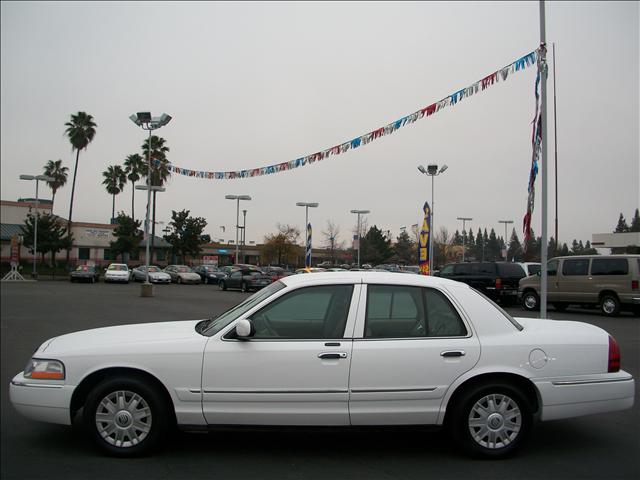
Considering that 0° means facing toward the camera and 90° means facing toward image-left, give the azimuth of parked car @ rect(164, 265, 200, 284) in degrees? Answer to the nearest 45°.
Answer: approximately 315°

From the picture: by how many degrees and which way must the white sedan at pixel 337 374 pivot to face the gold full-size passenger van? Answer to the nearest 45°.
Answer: approximately 135° to its right

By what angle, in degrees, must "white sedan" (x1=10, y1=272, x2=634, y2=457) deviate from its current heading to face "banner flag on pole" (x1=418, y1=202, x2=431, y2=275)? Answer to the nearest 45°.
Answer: approximately 90° to its right

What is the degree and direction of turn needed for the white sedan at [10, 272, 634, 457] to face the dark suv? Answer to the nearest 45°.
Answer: approximately 90° to its right

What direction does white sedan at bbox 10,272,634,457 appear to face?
to the viewer's left

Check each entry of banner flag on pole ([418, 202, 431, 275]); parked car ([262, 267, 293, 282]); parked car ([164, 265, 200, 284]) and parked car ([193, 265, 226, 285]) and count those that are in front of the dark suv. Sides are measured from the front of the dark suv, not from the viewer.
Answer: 4

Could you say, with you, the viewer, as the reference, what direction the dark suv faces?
facing away from the viewer and to the left of the viewer

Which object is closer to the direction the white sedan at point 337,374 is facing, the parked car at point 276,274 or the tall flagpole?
the parked car
